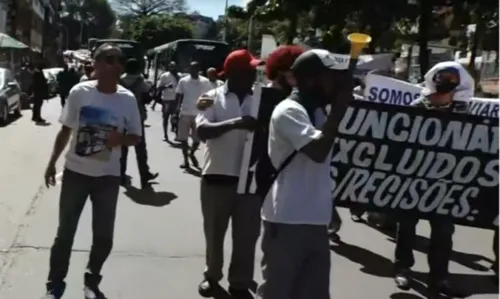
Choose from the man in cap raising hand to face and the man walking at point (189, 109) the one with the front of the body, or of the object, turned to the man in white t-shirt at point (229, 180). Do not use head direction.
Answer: the man walking

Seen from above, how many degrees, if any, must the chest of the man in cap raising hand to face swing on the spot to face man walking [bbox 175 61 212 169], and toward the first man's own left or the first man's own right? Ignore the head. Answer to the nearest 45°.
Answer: approximately 90° to the first man's own left

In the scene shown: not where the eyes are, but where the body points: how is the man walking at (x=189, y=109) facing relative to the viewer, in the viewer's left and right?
facing the viewer

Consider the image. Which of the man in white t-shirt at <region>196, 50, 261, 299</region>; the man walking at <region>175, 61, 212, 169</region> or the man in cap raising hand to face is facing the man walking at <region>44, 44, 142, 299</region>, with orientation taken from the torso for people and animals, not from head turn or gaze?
the man walking at <region>175, 61, 212, 169</region>

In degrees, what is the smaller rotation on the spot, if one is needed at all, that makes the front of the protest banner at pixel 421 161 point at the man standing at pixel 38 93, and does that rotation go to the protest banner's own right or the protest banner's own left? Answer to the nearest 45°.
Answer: approximately 135° to the protest banner's own right

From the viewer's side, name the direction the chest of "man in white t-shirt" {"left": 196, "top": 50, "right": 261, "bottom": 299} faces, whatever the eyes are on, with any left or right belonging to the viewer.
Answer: facing the viewer and to the right of the viewer

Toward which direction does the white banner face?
toward the camera

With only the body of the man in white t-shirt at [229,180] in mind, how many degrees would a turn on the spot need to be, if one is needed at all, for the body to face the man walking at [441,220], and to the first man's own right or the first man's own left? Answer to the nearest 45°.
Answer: approximately 45° to the first man's own left

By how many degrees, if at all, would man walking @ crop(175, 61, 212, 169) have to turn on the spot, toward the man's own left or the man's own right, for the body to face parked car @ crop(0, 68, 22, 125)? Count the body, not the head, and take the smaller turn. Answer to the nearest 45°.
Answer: approximately 135° to the man's own right

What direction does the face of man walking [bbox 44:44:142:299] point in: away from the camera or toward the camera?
toward the camera

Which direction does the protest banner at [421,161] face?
toward the camera

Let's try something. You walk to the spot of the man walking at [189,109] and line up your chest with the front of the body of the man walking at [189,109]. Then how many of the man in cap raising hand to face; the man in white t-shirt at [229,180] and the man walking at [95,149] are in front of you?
3
